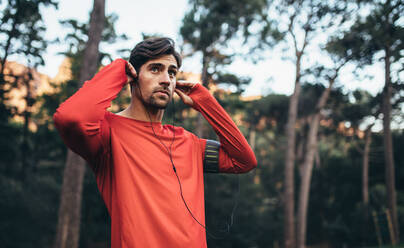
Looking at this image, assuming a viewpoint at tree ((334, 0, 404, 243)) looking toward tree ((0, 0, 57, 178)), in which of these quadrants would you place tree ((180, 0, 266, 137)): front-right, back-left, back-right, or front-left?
front-right

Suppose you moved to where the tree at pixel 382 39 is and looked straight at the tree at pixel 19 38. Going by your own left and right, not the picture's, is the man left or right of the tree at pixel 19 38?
left

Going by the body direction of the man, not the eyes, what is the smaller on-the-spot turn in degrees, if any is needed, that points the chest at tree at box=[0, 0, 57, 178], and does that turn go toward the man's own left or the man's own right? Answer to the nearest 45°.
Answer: approximately 180°

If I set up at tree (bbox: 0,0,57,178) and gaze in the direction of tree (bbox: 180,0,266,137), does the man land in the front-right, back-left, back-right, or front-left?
front-right

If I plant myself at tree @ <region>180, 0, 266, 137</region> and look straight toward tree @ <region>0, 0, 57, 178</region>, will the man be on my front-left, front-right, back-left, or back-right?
front-left

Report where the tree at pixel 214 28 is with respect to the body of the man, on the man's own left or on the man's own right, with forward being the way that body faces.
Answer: on the man's own left

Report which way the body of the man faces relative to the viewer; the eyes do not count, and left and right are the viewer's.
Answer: facing the viewer and to the right of the viewer

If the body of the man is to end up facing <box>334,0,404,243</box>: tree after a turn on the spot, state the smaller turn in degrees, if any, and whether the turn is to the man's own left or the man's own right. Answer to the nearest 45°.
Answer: approximately 90° to the man's own left

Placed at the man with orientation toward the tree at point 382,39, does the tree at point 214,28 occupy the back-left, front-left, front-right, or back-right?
front-left

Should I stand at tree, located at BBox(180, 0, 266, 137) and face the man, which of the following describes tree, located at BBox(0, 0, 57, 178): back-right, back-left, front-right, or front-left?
front-right
